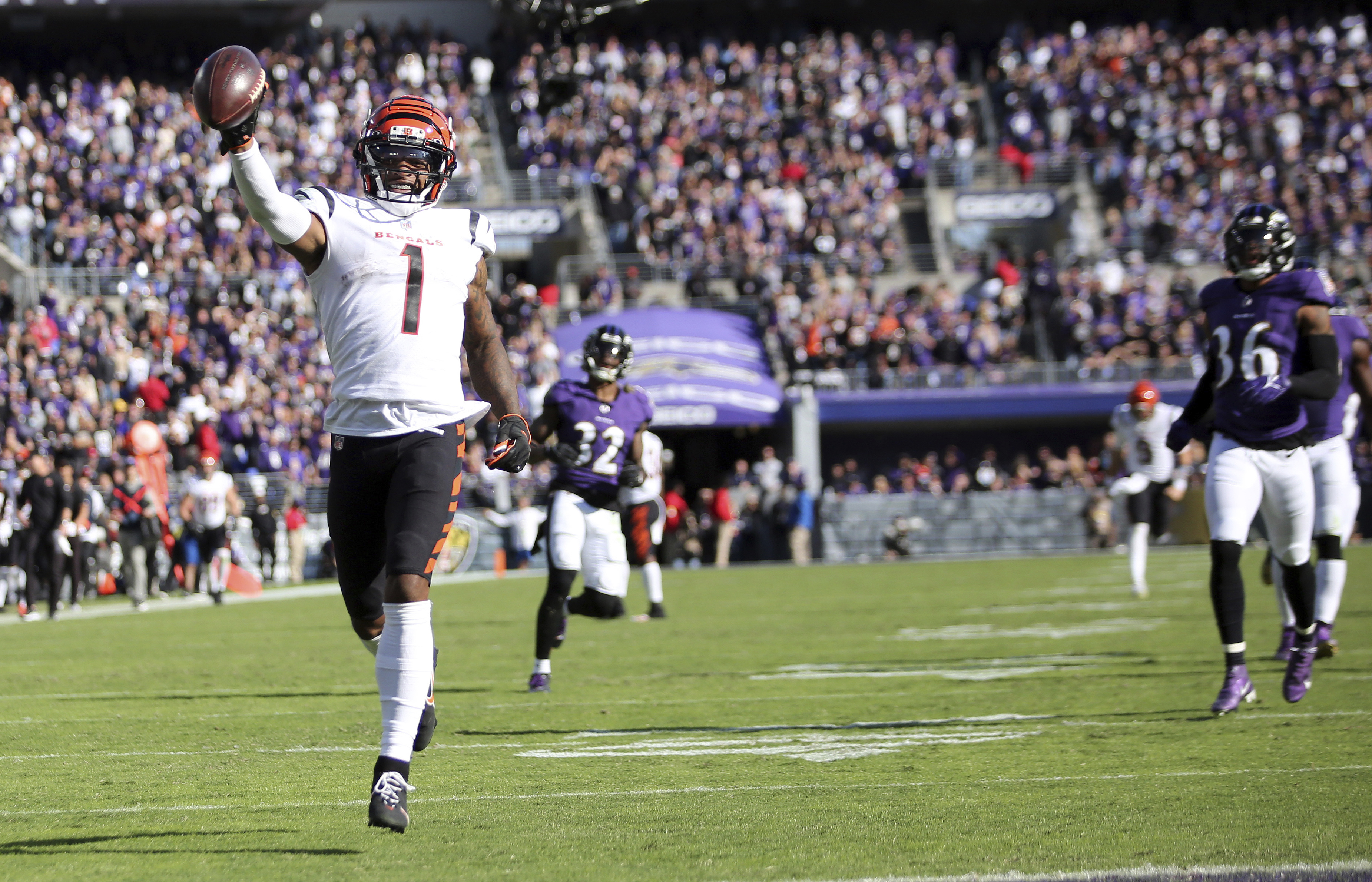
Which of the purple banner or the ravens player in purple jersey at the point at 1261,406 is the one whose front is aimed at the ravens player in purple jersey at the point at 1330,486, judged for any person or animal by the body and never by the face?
the purple banner

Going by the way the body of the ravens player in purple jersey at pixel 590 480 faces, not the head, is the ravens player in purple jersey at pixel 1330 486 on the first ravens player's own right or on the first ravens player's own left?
on the first ravens player's own left

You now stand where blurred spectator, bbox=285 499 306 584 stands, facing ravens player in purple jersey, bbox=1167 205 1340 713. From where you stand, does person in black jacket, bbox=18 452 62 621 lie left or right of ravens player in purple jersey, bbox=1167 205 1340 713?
right

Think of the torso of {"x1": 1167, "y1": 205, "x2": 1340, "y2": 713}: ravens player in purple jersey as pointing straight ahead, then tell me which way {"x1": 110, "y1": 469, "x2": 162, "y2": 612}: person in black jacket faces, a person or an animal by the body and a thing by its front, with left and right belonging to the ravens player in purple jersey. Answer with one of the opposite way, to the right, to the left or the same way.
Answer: the same way

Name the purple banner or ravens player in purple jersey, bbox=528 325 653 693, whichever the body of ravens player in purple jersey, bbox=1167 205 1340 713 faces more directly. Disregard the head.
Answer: the ravens player in purple jersey

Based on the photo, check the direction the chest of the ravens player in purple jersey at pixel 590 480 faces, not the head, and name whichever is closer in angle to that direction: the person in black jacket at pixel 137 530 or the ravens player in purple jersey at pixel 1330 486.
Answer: the ravens player in purple jersey

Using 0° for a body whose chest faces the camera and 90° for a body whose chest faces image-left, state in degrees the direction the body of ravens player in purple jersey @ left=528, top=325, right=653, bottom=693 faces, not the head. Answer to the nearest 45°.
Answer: approximately 0°

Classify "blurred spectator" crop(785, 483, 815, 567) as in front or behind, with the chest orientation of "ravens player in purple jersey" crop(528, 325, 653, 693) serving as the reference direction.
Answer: behind

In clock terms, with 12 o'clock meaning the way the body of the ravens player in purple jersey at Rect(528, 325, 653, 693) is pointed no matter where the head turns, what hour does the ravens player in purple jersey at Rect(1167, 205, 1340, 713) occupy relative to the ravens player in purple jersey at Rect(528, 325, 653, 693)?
the ravens player in purple jersey at Rect(1167, 205, 1340, 713) is roughly at 10 o'clock from the ravens player in purple jersey at Rect(528, 325, 653, 693).
